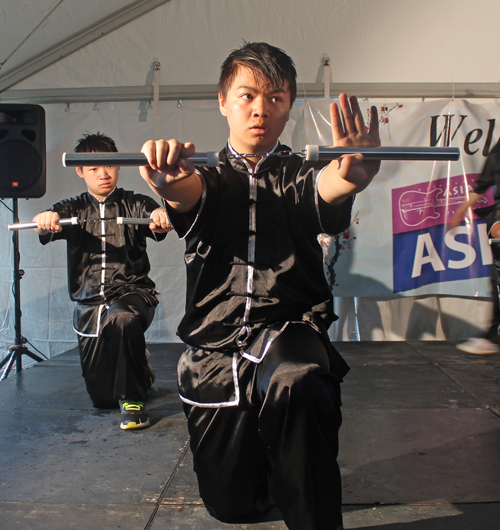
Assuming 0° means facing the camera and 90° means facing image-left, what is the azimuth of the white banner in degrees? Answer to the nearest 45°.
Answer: approximately 0°

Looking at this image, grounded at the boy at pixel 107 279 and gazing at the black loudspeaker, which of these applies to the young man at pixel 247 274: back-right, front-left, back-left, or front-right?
back-left

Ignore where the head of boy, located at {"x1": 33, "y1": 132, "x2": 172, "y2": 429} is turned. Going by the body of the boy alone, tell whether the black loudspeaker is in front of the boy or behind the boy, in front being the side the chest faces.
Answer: behind

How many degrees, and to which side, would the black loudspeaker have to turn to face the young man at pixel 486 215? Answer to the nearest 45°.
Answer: approximately 45° to its left

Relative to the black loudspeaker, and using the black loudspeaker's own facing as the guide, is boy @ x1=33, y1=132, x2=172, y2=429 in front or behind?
in front

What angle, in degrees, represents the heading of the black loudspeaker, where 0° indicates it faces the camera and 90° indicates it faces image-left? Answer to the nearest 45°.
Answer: approximately 0°

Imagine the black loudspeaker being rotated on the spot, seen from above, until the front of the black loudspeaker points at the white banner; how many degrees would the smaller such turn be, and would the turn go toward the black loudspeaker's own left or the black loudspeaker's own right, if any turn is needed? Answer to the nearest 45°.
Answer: approximately 90° to the black loudspeaker's own left
